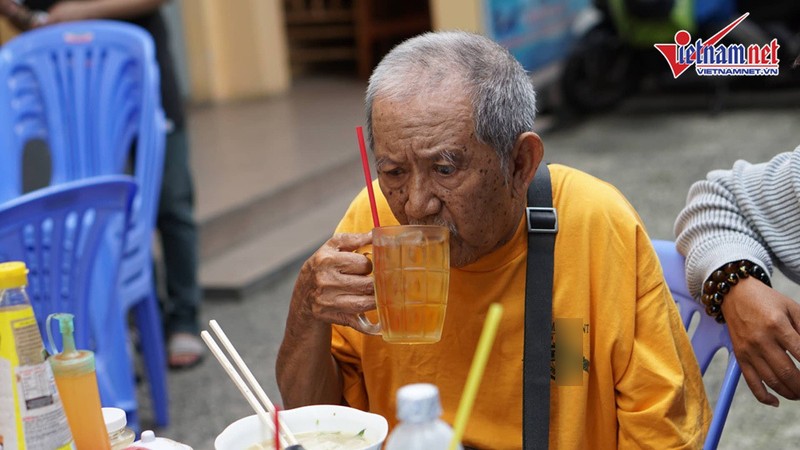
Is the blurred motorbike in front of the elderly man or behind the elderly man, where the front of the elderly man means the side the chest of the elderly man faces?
behind

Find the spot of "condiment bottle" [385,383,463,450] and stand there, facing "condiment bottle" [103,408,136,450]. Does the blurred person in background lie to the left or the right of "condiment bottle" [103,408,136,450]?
right

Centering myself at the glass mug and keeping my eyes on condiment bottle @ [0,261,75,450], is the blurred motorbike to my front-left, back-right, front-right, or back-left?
back-right

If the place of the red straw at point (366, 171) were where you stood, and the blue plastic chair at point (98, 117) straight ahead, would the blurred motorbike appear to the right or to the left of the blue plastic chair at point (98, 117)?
right

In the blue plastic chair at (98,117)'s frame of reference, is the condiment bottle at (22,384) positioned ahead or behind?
ahead

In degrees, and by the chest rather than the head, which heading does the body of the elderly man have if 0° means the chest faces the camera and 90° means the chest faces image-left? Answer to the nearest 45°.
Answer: approximately 45°

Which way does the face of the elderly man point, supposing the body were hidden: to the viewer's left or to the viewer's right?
to the viewer's left
